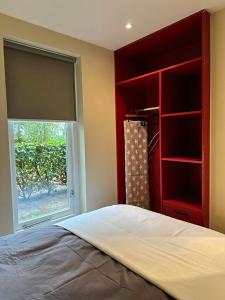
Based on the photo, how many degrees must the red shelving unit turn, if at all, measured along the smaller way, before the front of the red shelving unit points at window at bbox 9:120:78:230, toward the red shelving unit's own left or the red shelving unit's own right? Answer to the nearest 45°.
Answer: approximately 45° to the red shelving unit's own right

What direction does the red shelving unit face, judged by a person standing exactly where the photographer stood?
facing the viewer and to the left of the viewer

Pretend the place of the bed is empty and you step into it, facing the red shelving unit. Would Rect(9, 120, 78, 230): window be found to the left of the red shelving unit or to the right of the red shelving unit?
left

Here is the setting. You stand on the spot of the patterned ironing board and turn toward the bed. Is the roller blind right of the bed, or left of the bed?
right

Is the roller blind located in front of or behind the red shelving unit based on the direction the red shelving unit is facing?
in front
